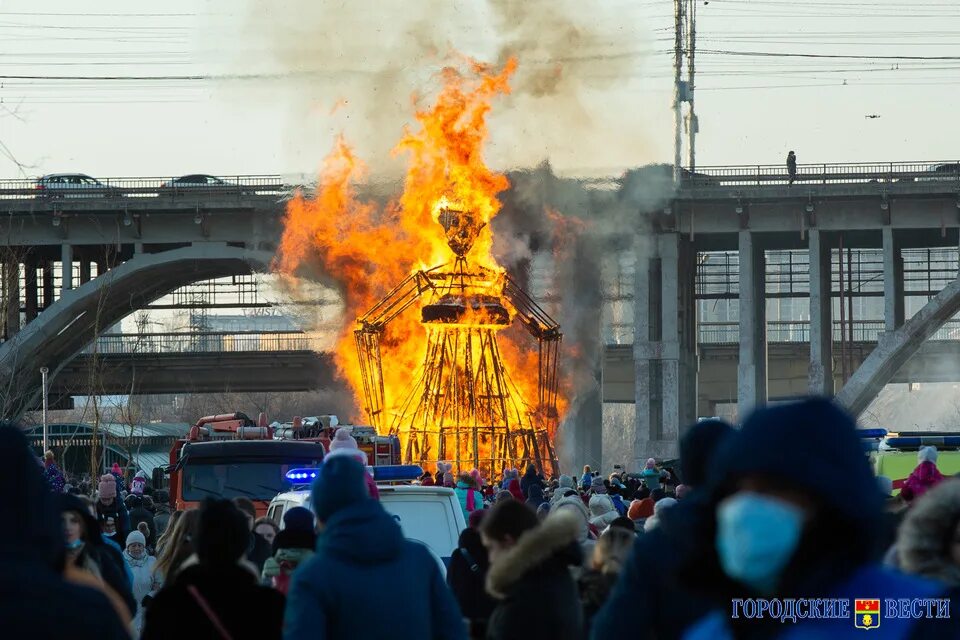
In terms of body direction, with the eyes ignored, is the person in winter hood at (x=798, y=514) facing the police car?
no

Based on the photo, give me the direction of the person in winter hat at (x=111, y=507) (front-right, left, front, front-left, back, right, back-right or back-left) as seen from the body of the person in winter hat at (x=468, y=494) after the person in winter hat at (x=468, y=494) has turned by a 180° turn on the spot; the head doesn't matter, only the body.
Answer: front-right

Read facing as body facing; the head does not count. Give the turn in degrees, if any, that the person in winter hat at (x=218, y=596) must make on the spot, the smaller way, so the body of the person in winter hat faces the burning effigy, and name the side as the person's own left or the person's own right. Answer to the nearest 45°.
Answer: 0° — they already face it

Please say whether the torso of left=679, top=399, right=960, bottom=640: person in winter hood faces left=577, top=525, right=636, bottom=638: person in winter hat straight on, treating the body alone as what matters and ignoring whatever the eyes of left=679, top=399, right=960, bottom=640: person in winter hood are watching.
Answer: no

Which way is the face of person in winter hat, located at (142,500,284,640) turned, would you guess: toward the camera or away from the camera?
away from the camera

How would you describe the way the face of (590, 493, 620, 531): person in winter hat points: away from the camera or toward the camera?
away from the camera

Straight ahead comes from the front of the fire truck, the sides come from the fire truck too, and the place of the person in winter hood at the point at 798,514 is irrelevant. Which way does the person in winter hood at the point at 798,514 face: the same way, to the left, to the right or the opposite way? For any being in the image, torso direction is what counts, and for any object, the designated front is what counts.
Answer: the same way

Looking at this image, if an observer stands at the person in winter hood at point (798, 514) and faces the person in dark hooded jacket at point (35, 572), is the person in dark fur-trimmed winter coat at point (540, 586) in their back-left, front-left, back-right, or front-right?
front-right

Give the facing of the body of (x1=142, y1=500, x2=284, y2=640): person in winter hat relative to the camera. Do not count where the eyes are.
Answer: away from the camera

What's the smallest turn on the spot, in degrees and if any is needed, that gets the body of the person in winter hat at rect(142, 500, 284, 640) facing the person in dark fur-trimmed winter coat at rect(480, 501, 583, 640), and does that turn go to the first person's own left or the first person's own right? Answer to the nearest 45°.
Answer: approximately 90° to the first person's own right

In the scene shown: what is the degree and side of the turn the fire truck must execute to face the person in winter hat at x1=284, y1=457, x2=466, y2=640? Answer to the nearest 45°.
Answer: approximately 45° to its left

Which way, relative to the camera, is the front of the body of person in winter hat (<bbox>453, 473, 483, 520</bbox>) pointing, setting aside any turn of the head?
away from the camera

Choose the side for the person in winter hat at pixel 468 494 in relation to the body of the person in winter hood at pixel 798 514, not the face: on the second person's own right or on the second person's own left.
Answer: on the second person's own right

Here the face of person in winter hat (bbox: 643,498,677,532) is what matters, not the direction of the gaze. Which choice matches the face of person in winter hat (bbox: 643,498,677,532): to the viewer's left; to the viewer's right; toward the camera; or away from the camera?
away from the camera

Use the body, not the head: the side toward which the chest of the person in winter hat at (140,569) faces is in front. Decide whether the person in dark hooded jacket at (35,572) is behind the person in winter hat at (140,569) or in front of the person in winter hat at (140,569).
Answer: in front

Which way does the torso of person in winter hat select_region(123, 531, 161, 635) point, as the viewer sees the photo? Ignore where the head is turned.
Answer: toward the camera

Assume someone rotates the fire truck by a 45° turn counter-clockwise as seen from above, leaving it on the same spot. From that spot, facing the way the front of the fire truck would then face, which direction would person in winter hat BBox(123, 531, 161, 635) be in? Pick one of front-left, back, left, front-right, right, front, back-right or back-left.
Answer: front

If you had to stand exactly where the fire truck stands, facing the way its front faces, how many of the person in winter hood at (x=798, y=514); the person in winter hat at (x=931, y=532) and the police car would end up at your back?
0

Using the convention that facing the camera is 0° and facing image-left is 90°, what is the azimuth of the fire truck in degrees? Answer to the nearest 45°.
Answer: approximately 45°
